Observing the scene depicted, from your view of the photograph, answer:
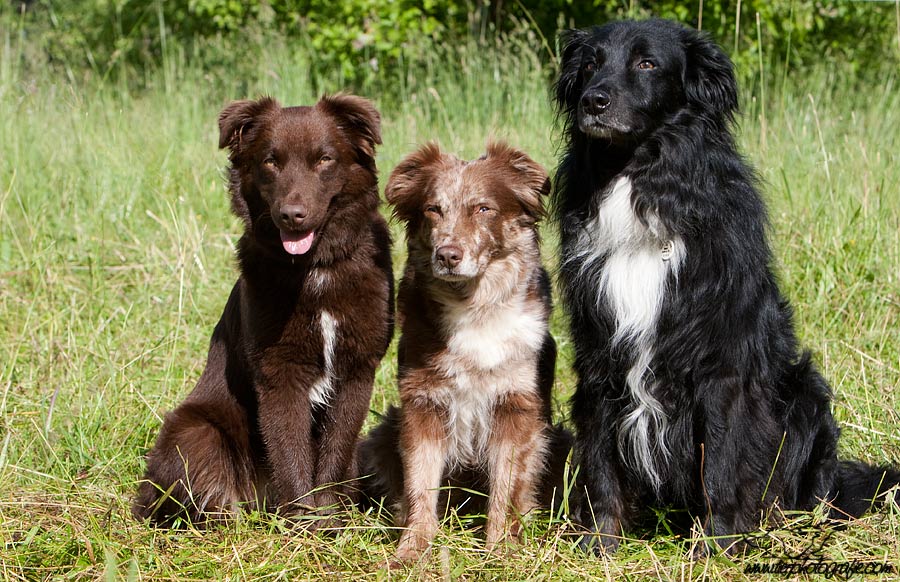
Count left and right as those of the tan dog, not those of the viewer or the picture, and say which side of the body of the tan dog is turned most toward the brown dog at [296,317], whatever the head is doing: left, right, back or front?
right

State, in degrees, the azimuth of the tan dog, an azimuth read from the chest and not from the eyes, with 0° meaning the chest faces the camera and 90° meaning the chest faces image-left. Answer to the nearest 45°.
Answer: approximately 0°

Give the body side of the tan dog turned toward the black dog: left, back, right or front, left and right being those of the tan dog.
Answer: left

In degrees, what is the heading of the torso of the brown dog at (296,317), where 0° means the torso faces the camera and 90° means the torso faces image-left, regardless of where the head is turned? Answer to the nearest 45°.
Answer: approximately 315°

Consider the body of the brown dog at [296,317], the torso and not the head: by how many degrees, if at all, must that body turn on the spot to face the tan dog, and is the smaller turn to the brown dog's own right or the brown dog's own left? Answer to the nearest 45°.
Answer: approximately 45° to the brown dog's own left

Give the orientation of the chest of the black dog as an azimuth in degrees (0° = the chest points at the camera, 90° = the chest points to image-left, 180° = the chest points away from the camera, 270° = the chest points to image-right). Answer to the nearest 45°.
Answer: approximately 45°
